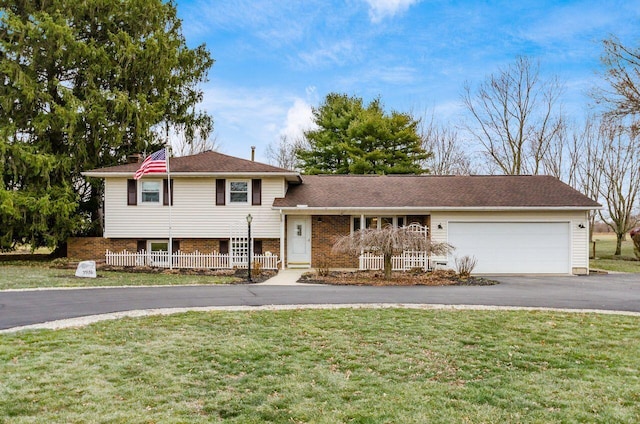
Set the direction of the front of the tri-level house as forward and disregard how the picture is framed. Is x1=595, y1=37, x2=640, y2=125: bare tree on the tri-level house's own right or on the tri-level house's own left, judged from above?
on the tri-level house's own left

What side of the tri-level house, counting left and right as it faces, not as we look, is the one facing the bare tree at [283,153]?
back

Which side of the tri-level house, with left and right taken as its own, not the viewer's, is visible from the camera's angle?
front

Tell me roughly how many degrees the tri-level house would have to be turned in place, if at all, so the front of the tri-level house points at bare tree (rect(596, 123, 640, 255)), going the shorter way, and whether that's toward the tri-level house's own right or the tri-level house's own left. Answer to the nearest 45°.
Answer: approximately 135° to the tri-level house's own left

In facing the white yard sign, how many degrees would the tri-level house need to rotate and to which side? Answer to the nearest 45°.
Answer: approximately 45° to its right

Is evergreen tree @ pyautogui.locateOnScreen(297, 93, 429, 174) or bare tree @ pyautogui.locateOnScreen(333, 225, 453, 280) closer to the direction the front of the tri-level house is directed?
the bare tree
